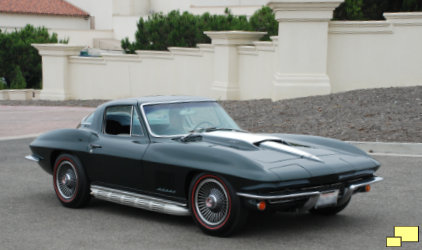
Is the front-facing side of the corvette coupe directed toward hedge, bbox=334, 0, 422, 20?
no

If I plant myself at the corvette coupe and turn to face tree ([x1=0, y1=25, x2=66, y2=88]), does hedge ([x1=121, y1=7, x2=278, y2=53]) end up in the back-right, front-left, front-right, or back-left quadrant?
front-right

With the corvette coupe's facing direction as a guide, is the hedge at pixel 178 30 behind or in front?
behind

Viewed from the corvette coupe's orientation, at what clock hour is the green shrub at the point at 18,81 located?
The green shrub is roughly at 7 o'clock from the corvette coupe.

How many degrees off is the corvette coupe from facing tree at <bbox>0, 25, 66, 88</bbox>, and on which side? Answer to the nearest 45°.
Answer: approximately 135° to its left

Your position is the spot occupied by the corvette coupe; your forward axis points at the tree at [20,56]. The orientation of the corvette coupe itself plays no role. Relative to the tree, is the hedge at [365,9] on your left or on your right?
right

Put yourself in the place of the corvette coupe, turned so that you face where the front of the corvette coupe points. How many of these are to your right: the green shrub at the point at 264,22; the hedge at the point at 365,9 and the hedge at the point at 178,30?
0

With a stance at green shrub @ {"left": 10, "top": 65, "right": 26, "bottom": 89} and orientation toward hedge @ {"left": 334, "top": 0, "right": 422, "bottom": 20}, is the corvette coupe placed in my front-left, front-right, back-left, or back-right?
front-right

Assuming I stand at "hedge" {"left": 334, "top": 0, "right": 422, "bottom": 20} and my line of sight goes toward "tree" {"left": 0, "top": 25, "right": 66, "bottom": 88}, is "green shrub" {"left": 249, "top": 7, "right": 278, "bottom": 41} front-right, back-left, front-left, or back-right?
front-right

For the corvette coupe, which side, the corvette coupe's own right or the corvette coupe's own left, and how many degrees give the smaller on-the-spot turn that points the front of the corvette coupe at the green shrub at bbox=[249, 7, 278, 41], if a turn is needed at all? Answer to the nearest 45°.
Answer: approximately 135° to the corvette coupe's own left

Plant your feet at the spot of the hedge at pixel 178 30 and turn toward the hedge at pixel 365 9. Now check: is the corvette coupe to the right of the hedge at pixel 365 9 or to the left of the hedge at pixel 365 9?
right

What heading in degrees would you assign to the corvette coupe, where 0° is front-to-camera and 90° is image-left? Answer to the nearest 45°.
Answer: approximately 315°
